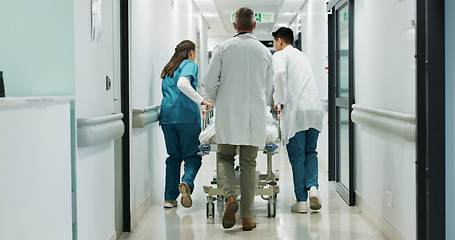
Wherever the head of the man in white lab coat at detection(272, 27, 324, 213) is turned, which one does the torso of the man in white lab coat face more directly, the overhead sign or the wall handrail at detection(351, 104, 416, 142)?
the overhead sign

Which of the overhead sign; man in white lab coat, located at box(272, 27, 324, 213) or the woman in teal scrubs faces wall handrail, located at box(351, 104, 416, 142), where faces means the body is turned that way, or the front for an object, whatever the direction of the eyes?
the overhead sign

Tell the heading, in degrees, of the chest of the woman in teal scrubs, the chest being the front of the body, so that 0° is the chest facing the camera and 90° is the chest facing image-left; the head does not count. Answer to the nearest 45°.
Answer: approximately 225°

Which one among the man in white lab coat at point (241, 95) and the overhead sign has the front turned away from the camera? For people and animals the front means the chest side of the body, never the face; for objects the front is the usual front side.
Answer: the man in white lab coat

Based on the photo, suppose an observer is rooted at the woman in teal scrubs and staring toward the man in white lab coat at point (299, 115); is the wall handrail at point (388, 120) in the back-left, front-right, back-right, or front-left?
front-right

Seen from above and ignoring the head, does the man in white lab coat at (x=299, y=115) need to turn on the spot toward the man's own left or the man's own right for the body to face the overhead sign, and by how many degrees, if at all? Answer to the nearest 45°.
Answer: approximately 45° to the man's own right

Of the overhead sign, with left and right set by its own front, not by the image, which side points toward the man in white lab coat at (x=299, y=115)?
front

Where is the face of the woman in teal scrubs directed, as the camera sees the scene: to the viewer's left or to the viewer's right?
to the viewer's right

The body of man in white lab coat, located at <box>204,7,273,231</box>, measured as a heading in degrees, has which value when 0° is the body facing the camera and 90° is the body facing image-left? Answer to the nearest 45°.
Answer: approximately 180°

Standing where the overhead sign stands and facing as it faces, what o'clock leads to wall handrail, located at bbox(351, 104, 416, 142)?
The wall handrail is roughly at 12 o'clock from the overhead sign.

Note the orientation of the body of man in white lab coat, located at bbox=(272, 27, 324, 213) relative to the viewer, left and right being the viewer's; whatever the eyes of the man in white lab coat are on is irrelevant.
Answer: facing away from the viewer and to the left of the viewer

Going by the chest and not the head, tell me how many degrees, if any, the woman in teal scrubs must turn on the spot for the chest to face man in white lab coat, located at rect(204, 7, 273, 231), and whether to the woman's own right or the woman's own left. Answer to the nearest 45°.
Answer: approximately 90° to the woman's own right

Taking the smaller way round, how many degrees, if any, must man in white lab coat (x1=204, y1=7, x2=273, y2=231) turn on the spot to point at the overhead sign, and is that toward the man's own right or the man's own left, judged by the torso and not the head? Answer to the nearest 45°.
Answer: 0° — they already face it

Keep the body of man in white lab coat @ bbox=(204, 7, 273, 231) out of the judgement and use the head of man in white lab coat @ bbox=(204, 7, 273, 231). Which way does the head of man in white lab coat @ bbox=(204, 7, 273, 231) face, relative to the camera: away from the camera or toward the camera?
away from the camera

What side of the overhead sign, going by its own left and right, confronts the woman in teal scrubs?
front

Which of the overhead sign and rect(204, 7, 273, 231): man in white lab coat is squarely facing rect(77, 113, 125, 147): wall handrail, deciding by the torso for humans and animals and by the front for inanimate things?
the overhead sign

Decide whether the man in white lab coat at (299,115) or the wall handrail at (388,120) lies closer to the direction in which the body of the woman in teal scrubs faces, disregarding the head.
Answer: the man in white lab coat

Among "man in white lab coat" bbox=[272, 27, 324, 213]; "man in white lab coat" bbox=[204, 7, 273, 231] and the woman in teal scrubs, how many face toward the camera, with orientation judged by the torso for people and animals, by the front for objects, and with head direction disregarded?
0

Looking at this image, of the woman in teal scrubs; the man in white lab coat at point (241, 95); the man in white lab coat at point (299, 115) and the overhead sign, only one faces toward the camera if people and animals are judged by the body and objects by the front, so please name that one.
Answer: the overhead sign

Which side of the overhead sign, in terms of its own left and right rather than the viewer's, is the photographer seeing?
front
